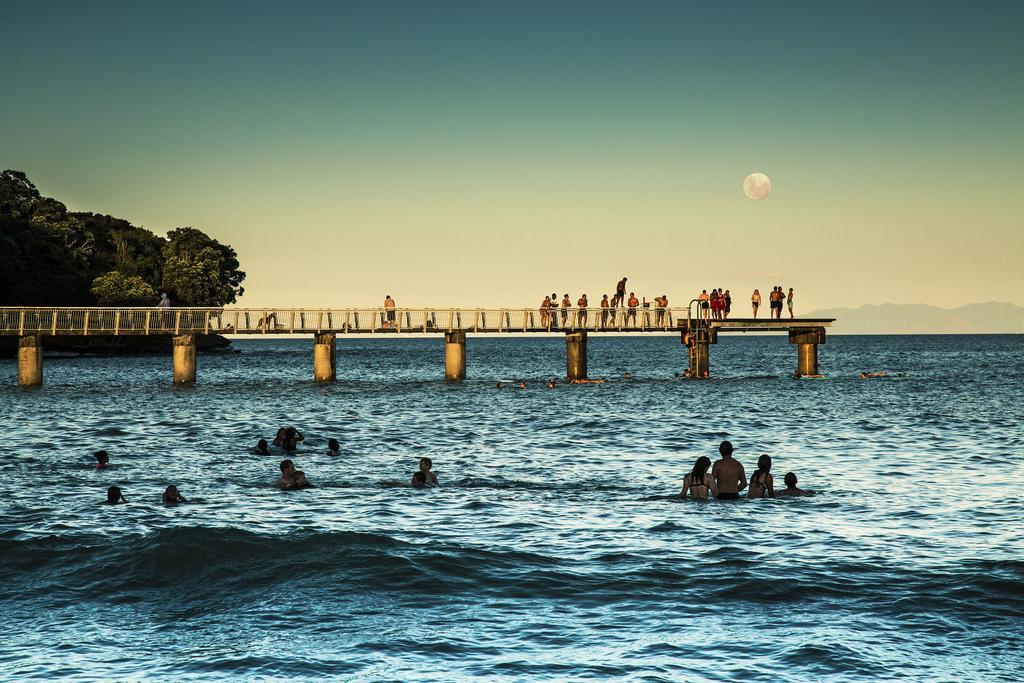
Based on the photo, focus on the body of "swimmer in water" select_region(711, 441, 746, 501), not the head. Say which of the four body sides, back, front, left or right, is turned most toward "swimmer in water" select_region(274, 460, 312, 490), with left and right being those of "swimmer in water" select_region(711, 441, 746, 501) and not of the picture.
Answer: left

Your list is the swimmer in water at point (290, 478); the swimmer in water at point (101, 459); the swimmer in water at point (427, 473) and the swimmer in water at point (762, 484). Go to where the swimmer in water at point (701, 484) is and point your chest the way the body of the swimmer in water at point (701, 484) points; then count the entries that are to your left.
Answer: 3

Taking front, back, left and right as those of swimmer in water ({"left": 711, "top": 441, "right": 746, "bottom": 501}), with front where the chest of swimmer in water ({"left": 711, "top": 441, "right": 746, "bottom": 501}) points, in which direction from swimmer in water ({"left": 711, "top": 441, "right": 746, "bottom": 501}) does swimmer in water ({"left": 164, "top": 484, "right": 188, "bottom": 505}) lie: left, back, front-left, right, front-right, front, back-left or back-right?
left

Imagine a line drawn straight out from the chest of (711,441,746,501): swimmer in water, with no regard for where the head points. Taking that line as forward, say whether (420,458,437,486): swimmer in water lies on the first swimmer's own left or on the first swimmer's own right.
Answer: on the first swimmer's own left

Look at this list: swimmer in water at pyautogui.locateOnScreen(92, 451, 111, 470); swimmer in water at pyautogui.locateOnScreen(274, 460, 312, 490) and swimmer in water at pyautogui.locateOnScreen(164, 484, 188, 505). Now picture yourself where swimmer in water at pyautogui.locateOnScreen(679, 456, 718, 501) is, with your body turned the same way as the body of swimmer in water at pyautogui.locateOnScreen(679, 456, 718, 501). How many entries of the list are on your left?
3

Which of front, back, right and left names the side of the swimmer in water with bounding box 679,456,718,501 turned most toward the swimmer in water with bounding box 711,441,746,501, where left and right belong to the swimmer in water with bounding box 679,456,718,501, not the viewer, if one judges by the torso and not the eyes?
right

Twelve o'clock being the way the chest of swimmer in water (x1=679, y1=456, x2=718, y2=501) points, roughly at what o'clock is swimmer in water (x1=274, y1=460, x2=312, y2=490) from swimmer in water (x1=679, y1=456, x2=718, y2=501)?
swimmer in water (x1=274, y1=460, x2=312, y2=490) is roughly at 9 o'clock from swimmer in water (x1=679, y1=456, x2=718, y2=501).

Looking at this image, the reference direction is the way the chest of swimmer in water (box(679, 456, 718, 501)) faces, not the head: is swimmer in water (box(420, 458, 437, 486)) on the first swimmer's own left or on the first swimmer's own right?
on the first swimmer's own left

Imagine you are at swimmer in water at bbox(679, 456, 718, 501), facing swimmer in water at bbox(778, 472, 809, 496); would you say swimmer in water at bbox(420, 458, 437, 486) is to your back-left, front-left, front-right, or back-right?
back-left

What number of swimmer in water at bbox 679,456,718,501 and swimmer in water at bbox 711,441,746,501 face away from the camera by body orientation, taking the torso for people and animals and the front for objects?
2

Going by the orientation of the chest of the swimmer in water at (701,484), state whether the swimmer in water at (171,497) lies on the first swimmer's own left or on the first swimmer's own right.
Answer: on the first swimmer's own left

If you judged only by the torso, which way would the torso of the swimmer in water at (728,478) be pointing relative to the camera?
away from the camera

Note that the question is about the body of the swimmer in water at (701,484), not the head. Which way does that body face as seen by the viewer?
away from the camera
